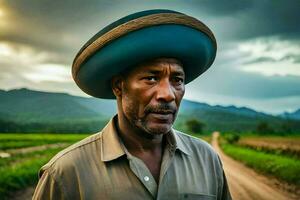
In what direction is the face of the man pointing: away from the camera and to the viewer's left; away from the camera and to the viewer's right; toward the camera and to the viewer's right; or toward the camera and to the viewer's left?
toward the camera and to the viewer's right

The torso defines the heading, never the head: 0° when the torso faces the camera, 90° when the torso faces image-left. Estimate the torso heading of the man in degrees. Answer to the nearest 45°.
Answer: approximately 315°
